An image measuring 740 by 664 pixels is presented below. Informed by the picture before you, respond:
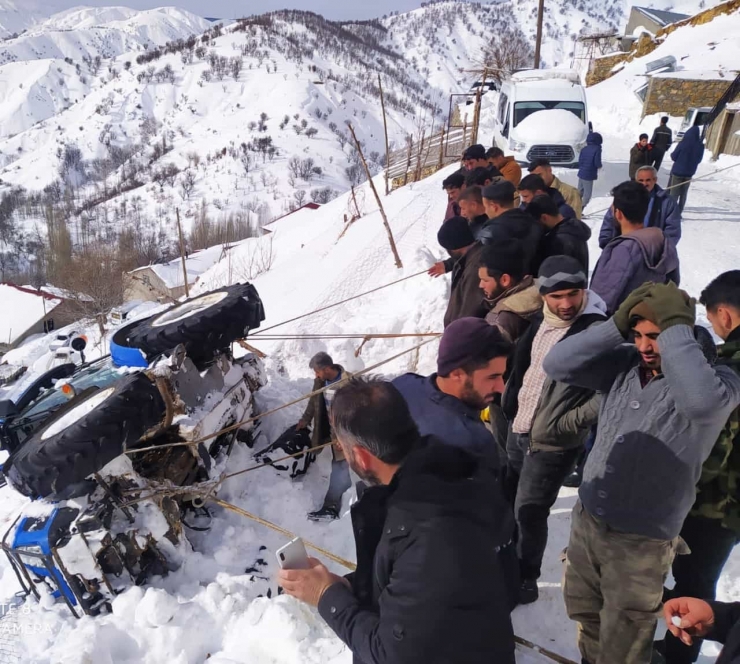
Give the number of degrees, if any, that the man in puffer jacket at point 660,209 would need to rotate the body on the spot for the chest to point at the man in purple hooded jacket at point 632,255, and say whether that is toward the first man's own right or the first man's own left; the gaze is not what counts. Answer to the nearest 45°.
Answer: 0° — they already face them

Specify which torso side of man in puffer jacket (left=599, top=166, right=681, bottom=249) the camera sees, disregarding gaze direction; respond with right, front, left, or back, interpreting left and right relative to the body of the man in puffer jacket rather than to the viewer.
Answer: front

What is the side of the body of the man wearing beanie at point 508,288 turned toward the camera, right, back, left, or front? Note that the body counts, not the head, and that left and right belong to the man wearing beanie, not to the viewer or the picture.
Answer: left

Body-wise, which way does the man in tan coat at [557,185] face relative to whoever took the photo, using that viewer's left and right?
facing to the left of the viewer

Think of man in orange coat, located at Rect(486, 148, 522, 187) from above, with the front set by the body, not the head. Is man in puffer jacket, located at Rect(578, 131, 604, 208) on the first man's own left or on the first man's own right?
on the first man's own right

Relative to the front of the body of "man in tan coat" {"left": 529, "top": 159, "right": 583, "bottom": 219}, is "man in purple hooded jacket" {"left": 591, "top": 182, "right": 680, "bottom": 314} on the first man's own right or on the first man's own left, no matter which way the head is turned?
on the first man's own left

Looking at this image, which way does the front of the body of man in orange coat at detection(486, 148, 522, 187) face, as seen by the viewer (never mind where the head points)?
to the viewer's left

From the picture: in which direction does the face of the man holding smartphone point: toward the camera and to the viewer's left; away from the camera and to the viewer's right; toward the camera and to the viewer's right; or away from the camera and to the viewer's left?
away from the camera and to the viewer's left
